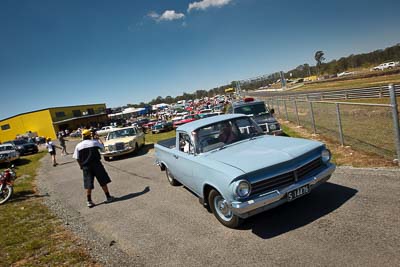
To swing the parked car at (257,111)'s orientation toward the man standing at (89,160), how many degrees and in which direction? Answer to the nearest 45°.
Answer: approximately 90° to its right

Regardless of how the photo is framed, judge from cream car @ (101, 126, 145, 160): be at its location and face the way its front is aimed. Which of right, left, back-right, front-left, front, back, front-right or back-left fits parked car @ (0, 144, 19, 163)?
right

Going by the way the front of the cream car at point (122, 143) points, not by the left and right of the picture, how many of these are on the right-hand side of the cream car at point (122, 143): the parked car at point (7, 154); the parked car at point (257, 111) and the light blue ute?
1

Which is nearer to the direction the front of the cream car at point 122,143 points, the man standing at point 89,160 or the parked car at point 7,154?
the man standing

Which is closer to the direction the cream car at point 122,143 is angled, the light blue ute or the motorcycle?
the motorcycle

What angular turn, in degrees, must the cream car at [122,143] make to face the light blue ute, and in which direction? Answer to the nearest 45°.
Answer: approximately 45° to its left

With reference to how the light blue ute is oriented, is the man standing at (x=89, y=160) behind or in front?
behind

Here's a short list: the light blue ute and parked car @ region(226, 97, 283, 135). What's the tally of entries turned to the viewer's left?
0

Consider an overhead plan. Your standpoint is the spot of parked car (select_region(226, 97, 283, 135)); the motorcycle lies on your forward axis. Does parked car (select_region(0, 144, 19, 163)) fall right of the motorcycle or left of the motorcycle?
right

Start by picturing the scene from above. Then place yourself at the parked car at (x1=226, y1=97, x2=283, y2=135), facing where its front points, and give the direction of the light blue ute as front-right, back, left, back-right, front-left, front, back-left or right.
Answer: front-right

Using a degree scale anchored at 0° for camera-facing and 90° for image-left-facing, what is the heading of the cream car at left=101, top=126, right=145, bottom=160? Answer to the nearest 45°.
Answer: approximately 45°
